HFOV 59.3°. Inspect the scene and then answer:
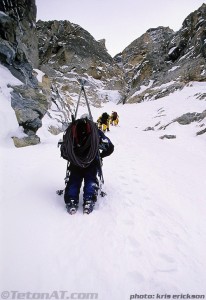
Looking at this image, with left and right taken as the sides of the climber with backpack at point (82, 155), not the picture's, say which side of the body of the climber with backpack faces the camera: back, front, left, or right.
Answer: back
